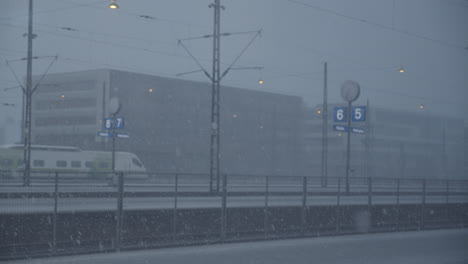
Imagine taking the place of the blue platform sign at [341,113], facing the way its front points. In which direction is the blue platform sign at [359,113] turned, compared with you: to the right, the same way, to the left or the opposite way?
the same way

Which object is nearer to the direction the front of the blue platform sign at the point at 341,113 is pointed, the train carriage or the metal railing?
the metal railing

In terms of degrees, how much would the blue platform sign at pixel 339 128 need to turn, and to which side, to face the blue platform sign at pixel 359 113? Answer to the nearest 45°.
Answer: approximately 135° to its left

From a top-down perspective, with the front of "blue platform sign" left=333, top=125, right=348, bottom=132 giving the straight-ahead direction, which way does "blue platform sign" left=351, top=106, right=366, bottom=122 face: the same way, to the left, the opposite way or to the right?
the same way

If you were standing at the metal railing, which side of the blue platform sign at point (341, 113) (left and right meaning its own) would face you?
front

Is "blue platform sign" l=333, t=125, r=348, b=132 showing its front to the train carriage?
no

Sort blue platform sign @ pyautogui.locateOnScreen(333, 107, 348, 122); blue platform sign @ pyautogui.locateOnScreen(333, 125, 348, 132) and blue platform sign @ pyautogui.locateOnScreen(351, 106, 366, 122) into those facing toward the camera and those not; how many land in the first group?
3

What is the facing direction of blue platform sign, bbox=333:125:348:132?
toward the camera

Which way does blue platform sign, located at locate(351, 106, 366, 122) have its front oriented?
toward the camera

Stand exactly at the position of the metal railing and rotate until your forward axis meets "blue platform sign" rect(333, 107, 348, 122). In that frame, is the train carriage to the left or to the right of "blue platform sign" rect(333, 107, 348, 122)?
left

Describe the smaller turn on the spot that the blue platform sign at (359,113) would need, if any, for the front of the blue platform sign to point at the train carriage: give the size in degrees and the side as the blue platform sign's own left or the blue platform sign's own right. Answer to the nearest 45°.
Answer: approximately 135° to the blue platform sign's own right

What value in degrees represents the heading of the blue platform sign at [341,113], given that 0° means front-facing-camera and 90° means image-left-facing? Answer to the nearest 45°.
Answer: approximately 0°

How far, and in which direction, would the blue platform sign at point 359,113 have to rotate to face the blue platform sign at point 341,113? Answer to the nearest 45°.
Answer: approximately 135° to its right

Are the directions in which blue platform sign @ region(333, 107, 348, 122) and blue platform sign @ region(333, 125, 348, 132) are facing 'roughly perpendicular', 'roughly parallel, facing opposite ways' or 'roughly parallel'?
roughly parallel

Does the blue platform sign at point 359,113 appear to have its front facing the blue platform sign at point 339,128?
no

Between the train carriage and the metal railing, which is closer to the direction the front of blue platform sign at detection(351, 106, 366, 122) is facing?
the metal railing
